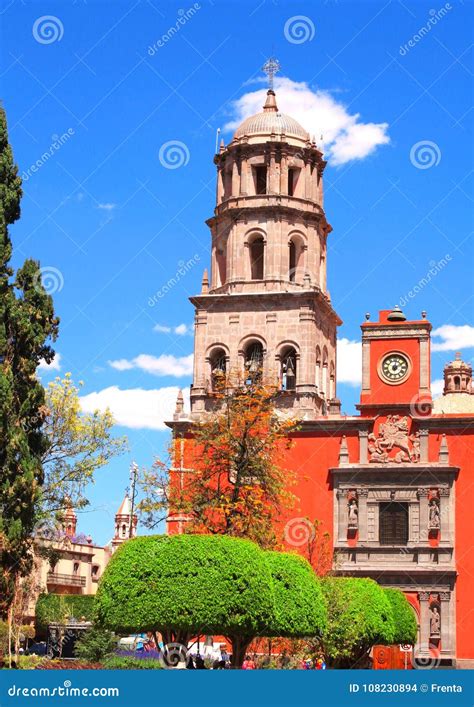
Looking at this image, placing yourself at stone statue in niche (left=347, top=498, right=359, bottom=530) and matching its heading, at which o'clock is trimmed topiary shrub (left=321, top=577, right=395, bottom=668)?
The trimmed topiary shrub is roughly at 12 o'clock from the stone statue in niche.

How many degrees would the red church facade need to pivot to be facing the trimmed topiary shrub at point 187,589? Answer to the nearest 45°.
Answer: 0° — it already faces it

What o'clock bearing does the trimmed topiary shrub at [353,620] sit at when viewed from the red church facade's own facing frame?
The trimmed topiary shrub is roughly at 12 o'clock from the red church facade.

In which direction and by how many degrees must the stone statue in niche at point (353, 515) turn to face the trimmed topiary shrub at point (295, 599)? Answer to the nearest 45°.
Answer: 0° — it already faces it

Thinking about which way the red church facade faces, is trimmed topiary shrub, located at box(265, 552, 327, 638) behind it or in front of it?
in front

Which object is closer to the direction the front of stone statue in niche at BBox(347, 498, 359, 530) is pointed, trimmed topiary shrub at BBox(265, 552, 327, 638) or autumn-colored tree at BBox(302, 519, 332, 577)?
the trimmed topiary shrub

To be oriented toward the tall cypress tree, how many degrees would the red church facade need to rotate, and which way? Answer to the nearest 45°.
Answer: approximately 45° to its right

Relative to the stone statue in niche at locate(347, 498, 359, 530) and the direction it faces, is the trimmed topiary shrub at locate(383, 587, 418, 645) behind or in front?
in front

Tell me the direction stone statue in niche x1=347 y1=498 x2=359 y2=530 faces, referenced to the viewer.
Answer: facing the viewer

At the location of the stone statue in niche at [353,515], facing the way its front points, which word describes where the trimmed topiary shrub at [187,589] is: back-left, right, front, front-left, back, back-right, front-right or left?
front

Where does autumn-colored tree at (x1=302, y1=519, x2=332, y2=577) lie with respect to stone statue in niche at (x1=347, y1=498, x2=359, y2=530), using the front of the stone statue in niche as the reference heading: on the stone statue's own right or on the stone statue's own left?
on the stone statue's own right

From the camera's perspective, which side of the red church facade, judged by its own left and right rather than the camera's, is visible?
front
